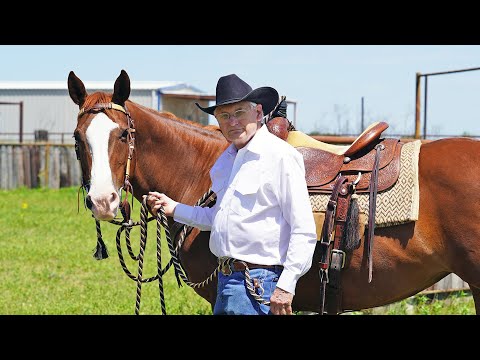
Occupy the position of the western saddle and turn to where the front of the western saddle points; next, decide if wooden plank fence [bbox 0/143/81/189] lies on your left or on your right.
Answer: on your right

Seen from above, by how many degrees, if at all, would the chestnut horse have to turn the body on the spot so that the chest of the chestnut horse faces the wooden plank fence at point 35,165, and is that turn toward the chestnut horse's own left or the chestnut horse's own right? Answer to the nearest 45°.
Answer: approximately 45° to the chestnut horse's own right

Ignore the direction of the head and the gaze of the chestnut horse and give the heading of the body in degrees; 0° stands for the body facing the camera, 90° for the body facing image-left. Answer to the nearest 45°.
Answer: approximately 90°

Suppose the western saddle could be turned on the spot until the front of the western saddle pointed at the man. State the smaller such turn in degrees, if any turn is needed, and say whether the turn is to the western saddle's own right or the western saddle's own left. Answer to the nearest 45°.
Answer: approximately 45° to the western saddle's own left

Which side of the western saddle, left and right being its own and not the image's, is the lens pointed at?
left

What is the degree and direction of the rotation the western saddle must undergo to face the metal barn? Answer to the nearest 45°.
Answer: approximately 45° to its right

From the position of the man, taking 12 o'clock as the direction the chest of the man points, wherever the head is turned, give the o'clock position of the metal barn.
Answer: The metal barn is roughly at 4 o'clock from the man.

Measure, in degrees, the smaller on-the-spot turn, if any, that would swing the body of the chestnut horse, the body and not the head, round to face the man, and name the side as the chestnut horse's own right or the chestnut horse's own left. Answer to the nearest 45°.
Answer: approximately 45° to the chestnut horse's own left

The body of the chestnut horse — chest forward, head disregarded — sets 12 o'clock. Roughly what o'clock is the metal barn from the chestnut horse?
The metal barn is roughly at 2 o'clock from the chestnut horse.

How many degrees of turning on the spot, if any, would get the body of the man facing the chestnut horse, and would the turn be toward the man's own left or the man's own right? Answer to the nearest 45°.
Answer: approximately 180°

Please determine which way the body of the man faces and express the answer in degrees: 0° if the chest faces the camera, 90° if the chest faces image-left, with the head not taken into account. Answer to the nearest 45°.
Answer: approximately 45°

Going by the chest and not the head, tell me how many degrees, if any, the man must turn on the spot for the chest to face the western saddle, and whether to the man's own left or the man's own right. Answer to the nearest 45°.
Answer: approximately 180°
